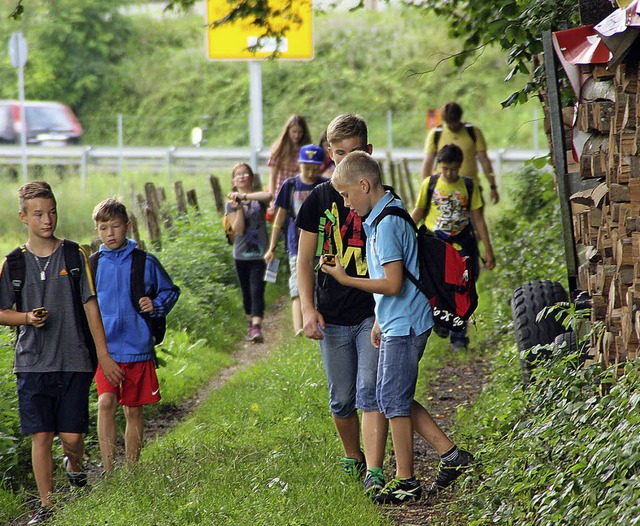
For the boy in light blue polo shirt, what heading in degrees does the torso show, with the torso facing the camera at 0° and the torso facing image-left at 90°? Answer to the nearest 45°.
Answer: approximately 90°

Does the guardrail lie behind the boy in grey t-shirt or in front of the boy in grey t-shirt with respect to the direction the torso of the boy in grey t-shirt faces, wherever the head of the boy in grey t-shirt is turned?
behind

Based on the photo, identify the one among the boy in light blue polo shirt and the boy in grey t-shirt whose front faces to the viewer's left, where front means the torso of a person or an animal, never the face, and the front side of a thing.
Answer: the boy in light blue polo shirt

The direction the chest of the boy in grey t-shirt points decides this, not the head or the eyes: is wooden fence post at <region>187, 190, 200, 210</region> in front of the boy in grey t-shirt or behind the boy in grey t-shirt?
behind

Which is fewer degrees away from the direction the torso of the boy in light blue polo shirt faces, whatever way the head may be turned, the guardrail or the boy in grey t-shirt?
the boy in grey t-shirt

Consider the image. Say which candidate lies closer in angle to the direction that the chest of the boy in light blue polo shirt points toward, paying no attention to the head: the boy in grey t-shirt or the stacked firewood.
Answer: the boy in grey t-shirt

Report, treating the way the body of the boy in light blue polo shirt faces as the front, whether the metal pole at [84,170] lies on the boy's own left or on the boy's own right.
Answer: on the boy's own right

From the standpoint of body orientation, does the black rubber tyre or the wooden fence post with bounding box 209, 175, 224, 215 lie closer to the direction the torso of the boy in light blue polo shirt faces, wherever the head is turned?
the wooden fence post

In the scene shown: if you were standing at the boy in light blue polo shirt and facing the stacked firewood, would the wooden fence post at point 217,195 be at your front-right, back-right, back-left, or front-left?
front-left

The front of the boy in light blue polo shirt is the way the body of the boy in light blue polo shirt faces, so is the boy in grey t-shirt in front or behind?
in front

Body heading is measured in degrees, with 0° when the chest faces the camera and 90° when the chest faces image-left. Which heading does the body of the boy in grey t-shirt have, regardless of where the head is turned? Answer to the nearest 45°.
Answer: approximately 0°

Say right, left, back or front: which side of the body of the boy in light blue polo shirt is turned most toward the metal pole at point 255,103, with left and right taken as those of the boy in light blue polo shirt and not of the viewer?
right

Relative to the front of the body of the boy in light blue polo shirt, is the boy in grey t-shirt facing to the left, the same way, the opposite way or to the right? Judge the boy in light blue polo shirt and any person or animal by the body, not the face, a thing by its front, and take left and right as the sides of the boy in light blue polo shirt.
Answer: to the left

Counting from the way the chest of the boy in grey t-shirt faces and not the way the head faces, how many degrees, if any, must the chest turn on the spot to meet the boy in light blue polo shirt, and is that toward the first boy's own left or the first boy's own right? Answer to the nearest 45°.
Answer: approximately 45° to the first boy's own left
